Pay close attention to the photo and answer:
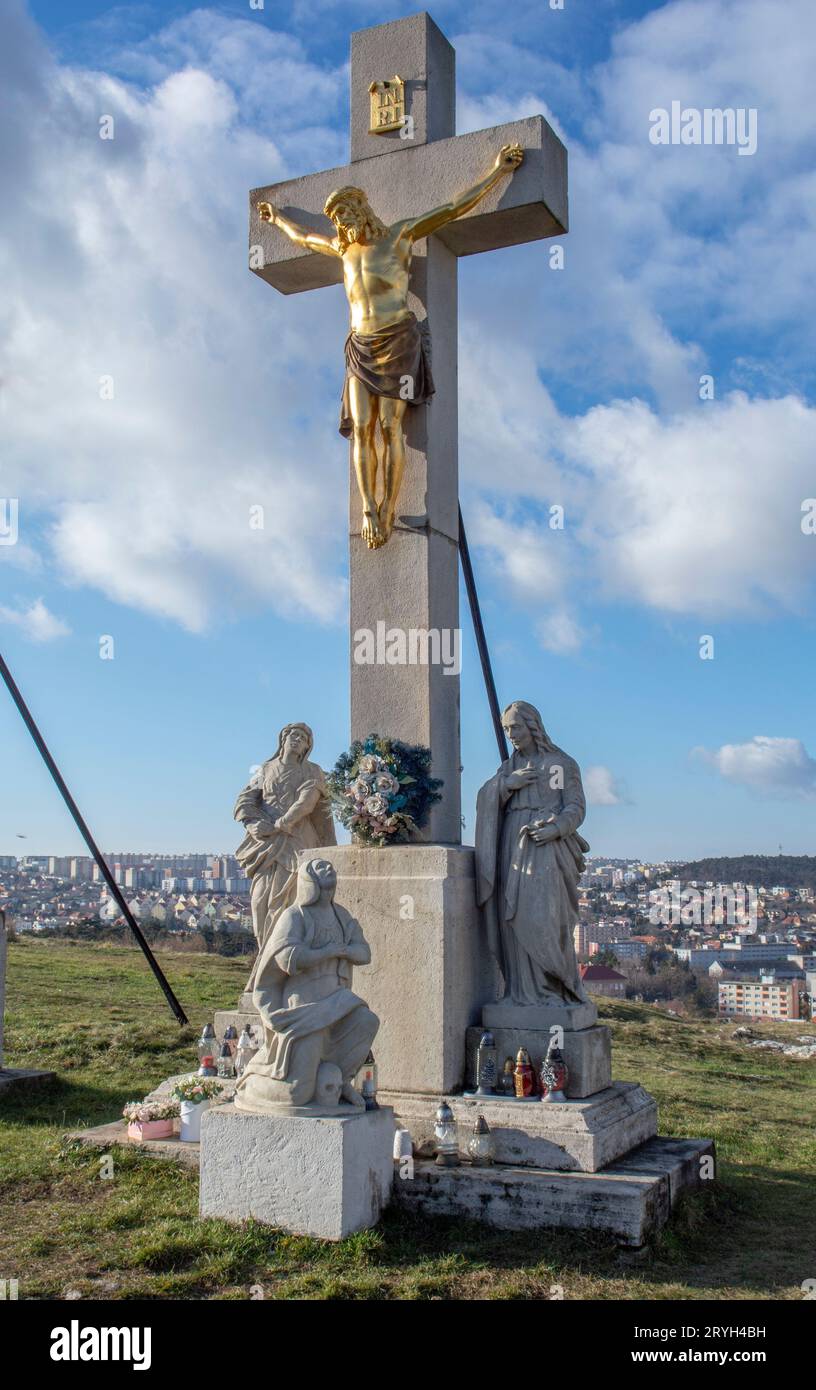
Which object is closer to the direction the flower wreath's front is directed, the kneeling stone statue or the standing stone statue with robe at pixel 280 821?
the kneeling stone statue

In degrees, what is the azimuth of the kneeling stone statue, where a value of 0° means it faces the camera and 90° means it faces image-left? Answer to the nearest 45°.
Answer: approximately 315°

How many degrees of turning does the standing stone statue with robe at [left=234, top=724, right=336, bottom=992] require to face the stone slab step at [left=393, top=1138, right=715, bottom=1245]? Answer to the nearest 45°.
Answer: approximately 45° to its left

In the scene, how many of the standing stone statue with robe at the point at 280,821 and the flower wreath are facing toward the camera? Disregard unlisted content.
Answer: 2

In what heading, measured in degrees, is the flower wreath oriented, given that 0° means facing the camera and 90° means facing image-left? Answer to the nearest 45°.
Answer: approximately 0°

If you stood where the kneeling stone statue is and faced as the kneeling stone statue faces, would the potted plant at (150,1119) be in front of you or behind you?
behind

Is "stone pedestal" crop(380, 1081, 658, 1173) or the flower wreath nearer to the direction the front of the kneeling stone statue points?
the stone pedestal

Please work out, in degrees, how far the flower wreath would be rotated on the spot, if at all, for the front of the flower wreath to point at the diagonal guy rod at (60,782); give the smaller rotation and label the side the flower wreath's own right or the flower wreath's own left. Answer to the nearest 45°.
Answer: approximately 135° to the flower wreath's own right
